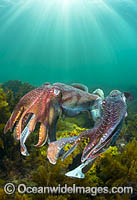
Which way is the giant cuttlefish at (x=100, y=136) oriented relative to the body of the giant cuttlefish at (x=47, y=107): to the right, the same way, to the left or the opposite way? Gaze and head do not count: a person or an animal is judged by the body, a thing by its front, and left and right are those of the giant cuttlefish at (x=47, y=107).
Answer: the same way

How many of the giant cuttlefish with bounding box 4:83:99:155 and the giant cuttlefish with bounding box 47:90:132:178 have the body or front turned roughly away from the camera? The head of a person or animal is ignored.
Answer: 0

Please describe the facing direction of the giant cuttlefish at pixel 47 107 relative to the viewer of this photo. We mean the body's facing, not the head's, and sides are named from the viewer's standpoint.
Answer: facing the viewer and to the left of the viewer

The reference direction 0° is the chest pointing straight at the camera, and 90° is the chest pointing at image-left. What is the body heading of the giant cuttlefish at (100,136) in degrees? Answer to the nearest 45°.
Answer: approximately 45°
